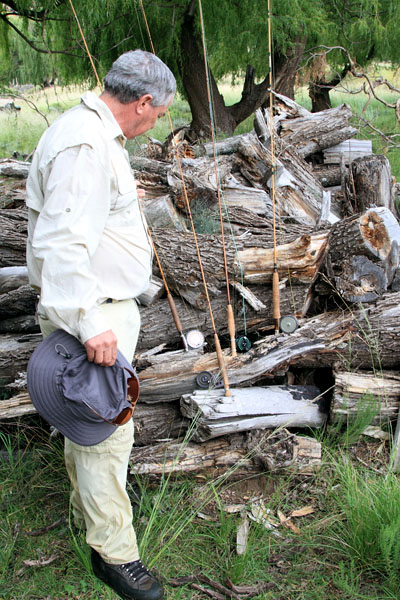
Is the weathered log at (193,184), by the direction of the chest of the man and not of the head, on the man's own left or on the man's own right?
on the man's own left

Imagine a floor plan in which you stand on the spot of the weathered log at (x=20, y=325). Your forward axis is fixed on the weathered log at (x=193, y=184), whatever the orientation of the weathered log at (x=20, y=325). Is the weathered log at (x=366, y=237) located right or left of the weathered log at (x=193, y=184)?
right

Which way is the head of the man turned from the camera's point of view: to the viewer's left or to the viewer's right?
to the viewer's right

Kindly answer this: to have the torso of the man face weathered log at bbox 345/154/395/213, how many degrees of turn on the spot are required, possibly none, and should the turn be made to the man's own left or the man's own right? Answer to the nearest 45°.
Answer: approximately 45° to the man's own left

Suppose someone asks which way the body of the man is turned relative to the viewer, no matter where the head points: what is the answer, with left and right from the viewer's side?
facing to the right of the viewer

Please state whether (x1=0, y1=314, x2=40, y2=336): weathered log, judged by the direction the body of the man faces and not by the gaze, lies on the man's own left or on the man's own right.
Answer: on the man's own left

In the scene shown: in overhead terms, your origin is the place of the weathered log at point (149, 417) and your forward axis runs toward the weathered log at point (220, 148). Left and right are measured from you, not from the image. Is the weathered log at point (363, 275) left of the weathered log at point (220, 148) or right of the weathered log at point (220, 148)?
right

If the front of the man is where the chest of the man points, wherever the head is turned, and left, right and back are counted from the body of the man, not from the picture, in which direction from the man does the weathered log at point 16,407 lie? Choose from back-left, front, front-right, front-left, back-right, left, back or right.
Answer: back-left

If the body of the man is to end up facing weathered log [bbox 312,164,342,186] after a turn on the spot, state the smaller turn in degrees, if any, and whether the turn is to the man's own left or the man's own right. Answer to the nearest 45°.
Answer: approximately 45° to the man's own left

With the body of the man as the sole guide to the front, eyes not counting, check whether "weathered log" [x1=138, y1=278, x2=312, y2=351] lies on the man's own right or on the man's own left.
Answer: on the man's own left

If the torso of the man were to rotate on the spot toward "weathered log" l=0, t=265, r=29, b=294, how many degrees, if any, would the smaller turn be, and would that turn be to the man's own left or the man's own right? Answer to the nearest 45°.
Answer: approximately 90° to the man's own left

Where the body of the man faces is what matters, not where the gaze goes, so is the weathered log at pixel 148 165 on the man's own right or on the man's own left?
on the man's own left
